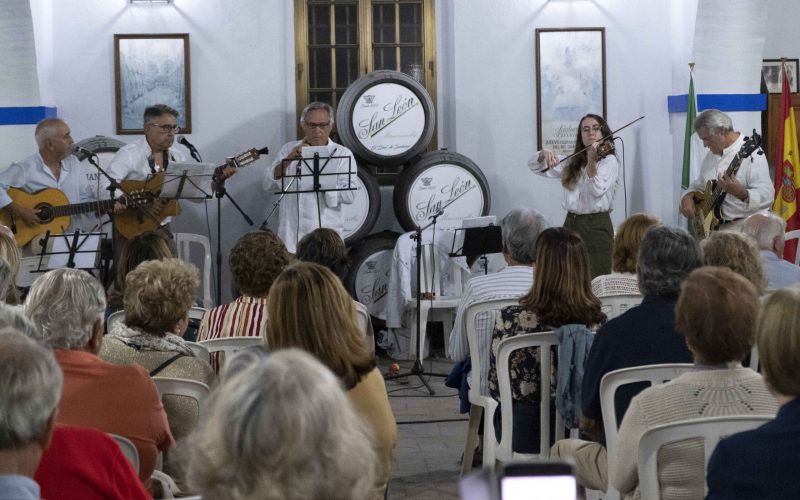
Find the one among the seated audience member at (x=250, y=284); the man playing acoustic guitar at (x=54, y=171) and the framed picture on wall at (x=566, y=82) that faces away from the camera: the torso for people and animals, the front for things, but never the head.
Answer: the seated audience member

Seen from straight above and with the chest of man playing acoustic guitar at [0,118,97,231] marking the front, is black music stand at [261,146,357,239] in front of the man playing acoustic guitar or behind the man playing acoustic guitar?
in front

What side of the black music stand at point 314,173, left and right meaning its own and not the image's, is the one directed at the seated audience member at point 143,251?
back

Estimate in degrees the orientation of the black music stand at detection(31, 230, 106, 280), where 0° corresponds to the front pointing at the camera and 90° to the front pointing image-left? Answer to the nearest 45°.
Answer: approximately 180°

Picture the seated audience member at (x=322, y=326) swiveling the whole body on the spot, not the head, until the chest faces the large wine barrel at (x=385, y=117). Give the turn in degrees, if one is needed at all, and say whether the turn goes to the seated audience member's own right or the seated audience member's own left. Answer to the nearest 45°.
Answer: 0° — they already face it

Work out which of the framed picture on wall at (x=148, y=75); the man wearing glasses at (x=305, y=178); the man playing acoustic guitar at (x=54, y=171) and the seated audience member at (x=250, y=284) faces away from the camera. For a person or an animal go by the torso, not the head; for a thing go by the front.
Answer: the seated audience member

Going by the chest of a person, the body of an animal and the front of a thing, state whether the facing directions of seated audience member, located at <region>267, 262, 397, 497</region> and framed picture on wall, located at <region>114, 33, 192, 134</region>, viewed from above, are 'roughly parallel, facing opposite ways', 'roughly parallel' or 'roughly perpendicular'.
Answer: roughly parallel, facing opposite ways

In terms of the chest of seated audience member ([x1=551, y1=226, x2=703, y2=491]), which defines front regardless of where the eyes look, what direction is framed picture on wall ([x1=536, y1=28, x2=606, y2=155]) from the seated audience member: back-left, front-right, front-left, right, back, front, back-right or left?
front-right

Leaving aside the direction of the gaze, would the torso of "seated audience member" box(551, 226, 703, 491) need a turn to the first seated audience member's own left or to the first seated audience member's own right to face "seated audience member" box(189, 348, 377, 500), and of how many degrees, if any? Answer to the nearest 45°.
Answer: approximately 135° to the first seated audience member's own left

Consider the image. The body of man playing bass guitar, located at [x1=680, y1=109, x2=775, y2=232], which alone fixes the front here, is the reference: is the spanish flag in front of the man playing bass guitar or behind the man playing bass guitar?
behind

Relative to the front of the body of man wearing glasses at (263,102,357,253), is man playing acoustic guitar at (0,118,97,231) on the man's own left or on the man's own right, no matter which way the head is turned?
on the man's own right

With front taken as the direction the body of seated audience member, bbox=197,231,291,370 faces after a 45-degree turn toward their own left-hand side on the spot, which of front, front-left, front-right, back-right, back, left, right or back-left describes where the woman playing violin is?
right

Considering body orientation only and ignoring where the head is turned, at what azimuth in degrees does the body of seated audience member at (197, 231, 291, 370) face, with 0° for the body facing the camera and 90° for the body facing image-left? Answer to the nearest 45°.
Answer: approximately 180°

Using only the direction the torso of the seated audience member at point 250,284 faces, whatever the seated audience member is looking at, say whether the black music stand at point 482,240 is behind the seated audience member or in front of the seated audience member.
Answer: in front

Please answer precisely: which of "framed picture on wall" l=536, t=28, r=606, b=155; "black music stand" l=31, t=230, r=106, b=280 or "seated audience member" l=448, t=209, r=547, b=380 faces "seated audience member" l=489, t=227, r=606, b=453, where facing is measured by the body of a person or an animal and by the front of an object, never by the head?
the framed picture on wall

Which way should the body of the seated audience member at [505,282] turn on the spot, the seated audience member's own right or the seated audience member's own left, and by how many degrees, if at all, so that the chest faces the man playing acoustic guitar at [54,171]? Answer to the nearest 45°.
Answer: approximately 45° to the seated audience member's own left

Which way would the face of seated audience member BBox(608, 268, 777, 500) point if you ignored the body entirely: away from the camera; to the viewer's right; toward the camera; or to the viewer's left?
away from the camera

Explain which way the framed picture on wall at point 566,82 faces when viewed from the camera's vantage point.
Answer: facing the viewer

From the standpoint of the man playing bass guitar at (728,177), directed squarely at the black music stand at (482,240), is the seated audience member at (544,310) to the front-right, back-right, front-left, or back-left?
front-left

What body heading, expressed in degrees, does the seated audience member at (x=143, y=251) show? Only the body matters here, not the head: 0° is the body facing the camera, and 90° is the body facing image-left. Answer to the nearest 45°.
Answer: approximately 225°

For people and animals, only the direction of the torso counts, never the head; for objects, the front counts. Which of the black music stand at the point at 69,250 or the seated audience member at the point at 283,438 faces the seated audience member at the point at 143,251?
the seated audience member at the point at 283,438

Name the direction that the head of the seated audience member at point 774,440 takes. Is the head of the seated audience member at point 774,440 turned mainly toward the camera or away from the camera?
away from the camera
